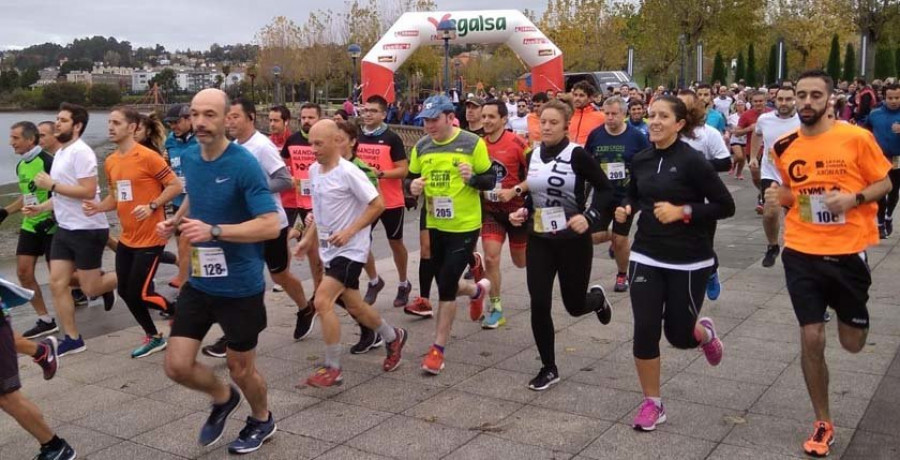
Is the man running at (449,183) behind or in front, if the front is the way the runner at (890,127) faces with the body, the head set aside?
in front

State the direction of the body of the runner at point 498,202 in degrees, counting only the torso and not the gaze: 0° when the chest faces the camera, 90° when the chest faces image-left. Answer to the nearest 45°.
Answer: approximately 45°

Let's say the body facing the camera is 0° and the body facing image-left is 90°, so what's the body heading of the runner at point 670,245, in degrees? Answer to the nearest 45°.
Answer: approximately 45°

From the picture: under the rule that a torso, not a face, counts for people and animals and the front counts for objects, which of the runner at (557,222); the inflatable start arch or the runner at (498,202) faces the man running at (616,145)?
the inflatable start arch

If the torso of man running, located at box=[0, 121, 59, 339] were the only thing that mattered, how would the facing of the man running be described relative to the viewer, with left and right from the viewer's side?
facing the viewer and to the left of the viewer

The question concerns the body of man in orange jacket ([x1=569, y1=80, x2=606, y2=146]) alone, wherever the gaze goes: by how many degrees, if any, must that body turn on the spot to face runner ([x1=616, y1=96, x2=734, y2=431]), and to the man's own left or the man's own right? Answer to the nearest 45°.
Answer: approximately 45° to the man's own left

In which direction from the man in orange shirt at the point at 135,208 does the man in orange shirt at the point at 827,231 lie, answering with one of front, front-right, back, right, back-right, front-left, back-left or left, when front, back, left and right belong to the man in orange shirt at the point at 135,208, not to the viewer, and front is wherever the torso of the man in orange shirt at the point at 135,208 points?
left

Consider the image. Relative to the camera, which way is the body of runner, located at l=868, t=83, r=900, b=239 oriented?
toward the camera

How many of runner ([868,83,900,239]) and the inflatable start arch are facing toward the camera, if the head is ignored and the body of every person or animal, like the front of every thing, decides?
2

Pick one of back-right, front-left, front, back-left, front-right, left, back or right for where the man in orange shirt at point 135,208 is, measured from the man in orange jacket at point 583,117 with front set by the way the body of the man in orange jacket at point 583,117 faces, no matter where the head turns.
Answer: front

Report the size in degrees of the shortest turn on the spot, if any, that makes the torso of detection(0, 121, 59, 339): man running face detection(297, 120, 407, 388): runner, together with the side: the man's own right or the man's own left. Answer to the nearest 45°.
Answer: approximately 90° to the man's own left

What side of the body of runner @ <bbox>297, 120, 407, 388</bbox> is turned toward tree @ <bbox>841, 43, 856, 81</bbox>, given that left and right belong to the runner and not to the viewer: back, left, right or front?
back

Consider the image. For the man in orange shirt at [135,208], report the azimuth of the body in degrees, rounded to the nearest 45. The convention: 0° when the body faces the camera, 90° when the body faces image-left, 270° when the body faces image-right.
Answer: approximately 45°

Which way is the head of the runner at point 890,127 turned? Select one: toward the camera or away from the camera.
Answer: toward the camera

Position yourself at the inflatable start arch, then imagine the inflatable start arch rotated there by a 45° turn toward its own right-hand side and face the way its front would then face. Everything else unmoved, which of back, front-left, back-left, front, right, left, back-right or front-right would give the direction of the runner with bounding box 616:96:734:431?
front-left

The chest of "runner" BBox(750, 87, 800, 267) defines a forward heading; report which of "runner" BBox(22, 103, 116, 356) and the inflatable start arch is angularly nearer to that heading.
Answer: the runner
